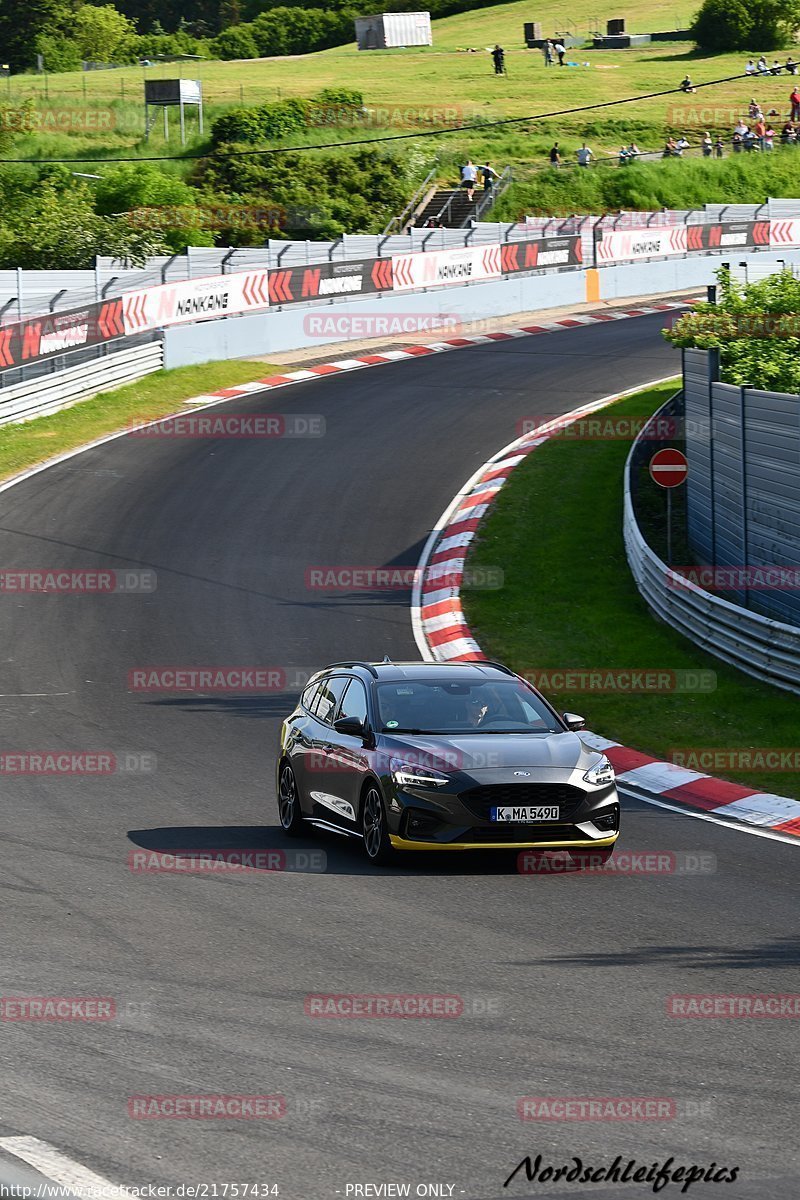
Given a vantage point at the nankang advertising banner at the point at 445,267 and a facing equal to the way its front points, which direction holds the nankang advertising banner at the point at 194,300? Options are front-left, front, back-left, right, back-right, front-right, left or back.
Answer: right

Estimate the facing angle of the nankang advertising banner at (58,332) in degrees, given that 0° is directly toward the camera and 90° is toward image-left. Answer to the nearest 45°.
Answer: approximately 315°

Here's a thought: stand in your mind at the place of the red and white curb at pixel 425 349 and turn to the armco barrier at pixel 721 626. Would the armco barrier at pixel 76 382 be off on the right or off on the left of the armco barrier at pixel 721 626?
right

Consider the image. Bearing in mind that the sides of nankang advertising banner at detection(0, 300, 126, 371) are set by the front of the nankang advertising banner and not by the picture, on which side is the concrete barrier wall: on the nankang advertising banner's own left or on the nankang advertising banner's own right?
on the nankang advertising banner's own left

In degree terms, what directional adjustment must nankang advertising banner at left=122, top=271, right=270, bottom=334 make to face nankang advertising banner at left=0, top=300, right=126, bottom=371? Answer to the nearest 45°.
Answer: approximately 90° to its right

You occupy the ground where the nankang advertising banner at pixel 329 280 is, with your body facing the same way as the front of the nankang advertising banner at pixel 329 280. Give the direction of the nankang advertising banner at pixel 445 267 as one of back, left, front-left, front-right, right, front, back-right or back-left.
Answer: left

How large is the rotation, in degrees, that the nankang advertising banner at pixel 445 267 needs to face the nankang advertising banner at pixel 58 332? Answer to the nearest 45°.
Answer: approximately 90° to its right

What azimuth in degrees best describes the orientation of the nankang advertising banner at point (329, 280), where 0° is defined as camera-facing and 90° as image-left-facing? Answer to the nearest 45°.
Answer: approximately 315°

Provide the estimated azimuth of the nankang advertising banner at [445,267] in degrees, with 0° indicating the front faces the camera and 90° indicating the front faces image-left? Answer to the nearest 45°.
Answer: approximately 315°

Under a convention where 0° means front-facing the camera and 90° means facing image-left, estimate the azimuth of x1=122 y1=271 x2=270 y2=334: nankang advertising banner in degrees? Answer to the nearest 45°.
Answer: approximately 315°
